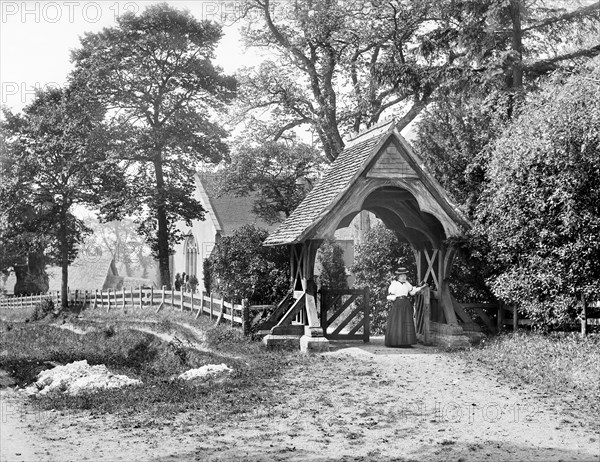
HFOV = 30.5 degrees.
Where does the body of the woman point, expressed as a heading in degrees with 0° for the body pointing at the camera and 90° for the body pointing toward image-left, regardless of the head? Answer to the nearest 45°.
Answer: approximately 0°

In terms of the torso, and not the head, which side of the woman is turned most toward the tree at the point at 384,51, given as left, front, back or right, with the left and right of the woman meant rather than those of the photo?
back

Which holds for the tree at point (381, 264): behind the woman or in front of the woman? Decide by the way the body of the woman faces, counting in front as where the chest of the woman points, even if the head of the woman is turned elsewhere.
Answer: behind

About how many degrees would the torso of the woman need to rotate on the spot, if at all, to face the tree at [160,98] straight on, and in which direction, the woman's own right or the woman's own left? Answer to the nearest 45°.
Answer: approximately 135° to the woman's own right

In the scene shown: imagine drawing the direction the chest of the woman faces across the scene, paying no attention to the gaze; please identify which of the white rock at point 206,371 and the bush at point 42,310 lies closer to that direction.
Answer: the white rock
